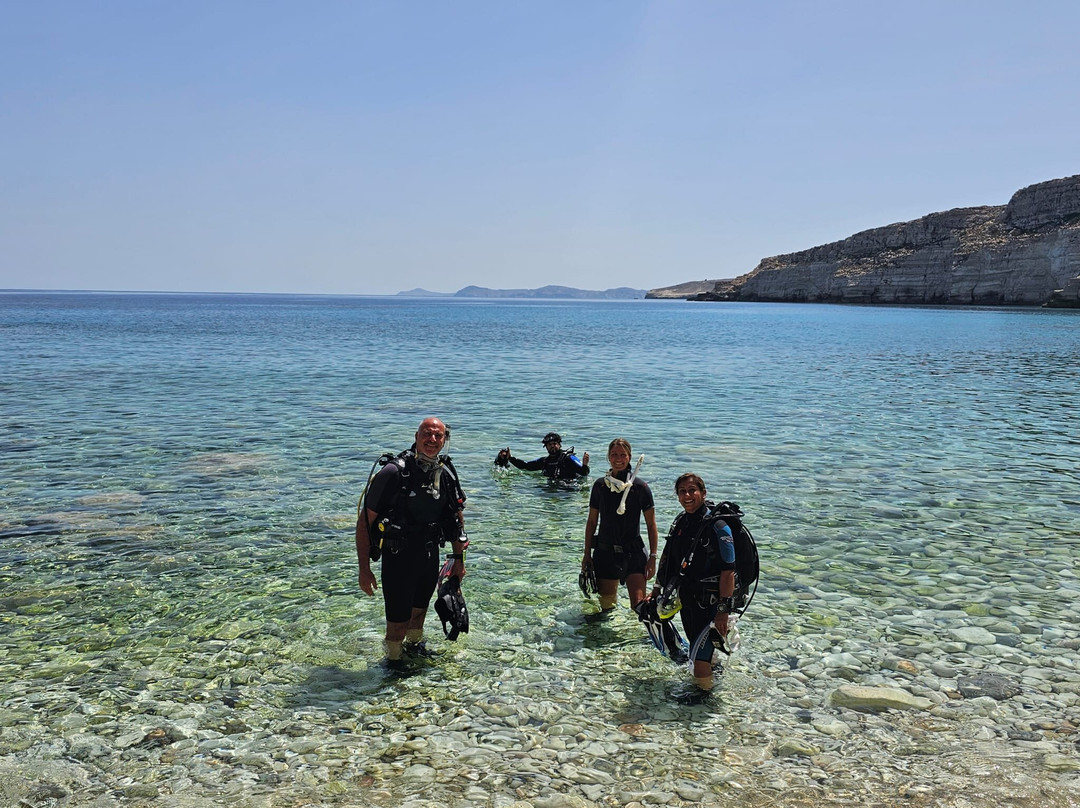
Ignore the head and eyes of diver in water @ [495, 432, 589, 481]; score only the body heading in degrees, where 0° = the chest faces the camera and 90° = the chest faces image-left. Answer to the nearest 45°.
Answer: approximately 0°

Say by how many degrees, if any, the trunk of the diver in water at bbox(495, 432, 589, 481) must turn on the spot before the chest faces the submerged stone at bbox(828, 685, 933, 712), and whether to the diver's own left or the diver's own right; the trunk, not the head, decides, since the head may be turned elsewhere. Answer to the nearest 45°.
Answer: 0° — they already face it

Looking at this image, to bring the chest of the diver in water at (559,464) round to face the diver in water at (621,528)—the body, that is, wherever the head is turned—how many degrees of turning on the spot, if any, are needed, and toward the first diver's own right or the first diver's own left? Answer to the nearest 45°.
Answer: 0° — they already face them

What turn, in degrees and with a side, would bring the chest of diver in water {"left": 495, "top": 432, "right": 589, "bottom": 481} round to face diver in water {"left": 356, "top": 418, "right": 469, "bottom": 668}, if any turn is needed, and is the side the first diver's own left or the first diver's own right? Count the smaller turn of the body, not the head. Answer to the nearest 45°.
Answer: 0° — they already face them

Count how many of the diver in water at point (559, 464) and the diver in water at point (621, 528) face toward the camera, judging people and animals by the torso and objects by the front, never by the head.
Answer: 2

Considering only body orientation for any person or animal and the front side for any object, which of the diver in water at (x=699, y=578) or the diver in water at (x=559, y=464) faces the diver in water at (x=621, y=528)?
the diver in water at (x=559, y=464)

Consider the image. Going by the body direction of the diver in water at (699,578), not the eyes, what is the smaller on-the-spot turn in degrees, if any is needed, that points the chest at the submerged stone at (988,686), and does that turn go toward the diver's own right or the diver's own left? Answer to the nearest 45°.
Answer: approximately 135° to the diver's own left

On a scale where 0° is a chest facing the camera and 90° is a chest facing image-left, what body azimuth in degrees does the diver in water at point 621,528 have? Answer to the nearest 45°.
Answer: approximately 0°

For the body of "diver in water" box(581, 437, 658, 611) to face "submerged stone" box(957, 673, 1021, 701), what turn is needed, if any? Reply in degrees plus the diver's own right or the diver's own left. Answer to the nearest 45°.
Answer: approximately 90° to the diver's own left

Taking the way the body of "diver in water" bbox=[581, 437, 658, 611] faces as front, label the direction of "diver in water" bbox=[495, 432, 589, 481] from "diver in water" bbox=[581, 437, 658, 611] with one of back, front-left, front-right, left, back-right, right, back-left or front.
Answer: back

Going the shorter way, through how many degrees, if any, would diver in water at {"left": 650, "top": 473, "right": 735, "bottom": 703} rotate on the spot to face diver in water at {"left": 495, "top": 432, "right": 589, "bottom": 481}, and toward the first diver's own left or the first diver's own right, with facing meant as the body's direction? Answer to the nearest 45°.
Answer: approximately 135° to the first diver's own right

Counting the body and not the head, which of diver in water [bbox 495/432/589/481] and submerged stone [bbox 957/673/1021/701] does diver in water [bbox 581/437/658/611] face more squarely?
the submerged stone
